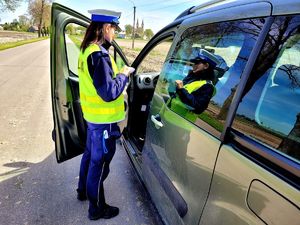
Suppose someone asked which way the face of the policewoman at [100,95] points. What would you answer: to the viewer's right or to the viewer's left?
to the viewer's right

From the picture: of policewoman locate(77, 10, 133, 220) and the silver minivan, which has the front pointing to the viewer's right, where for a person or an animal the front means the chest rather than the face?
the policewoman

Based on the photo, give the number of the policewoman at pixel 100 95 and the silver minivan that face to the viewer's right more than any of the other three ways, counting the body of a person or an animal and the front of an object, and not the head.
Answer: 1

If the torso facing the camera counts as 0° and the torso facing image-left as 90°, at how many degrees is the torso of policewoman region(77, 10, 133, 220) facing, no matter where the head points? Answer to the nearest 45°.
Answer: approximately 270°

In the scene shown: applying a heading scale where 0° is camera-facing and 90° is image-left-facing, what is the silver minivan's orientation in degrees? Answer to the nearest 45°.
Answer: approximately 135°
